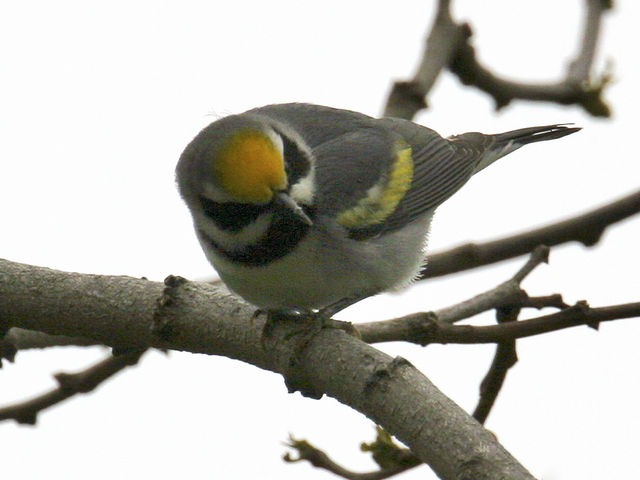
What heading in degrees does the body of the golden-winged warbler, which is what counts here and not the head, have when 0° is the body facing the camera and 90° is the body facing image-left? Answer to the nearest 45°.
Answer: approximately 45°

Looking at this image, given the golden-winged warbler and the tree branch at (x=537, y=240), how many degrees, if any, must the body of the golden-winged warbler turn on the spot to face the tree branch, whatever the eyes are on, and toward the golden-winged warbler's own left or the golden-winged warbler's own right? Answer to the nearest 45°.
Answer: approximately 135° to the golden-winged warbler's own left
